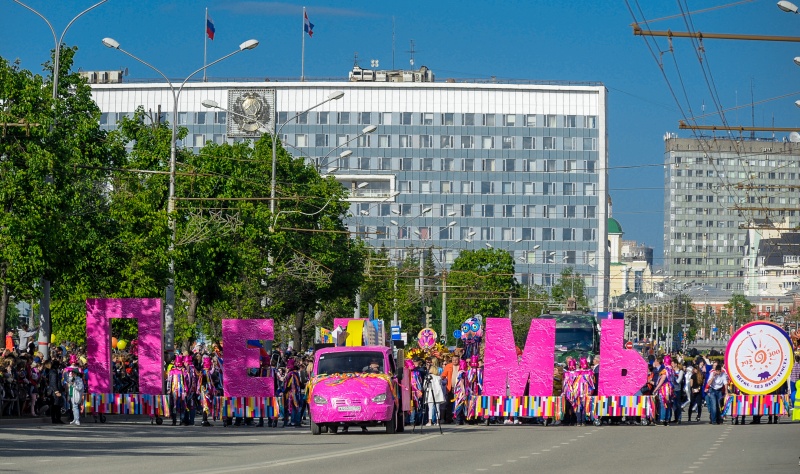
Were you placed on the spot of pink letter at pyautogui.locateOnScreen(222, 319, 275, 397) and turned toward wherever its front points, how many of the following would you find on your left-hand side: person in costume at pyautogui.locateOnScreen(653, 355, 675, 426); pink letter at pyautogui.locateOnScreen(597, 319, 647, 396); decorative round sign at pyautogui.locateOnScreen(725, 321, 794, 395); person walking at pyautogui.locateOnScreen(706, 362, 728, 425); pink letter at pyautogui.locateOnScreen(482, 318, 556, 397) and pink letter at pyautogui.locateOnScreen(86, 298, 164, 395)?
5

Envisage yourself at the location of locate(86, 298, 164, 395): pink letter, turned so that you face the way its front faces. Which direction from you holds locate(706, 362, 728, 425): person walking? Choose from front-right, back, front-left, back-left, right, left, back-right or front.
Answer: left

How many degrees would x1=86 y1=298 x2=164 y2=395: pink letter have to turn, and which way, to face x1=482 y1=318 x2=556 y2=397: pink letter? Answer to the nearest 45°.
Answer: approximately 90° to its left

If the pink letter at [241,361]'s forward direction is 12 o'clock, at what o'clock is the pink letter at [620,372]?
the pink letter at [620,372] is roughly at 9 o'clock from the pink letter at [241,361].

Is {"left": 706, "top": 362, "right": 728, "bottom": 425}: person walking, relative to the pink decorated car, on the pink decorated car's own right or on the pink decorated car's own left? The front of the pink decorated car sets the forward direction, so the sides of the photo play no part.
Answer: on the pink decorated car's own left

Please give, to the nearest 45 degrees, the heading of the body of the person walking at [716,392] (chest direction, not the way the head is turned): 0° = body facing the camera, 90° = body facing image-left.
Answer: approximately 0°

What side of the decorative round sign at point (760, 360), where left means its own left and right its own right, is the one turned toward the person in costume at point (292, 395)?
right

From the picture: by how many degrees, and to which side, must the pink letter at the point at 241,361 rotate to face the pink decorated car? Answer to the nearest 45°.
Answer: approximately 45° to its left

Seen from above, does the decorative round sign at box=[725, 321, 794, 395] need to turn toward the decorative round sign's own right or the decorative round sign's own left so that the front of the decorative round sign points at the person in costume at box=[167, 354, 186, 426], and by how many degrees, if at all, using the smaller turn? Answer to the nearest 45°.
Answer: approximately 90° to the decorative round sign's own right

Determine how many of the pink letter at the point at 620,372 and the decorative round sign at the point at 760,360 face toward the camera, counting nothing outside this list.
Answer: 2

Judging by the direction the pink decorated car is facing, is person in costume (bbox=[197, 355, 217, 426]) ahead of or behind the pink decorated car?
behind
